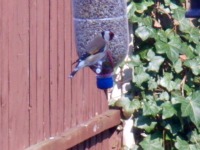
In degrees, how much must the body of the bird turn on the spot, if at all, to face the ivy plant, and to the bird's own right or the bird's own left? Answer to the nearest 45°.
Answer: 0° — it already faces it

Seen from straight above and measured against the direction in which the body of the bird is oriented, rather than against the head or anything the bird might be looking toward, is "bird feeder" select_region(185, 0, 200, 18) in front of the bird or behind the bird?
in front

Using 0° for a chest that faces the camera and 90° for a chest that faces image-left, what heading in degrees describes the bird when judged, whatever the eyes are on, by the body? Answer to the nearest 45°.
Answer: approximately 270°
